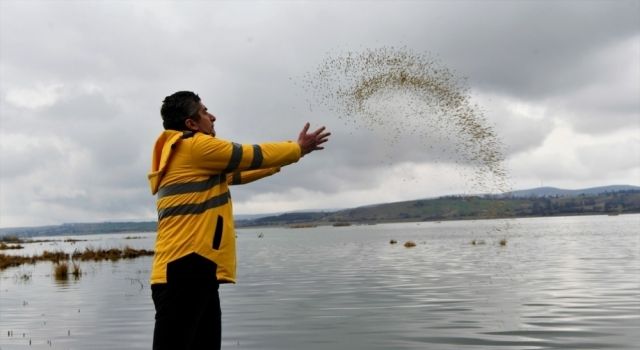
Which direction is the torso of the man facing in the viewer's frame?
to the viewer's right

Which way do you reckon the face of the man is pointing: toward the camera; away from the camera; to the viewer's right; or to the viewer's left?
to the viewer's right
